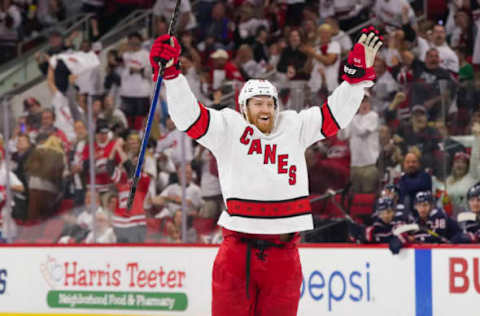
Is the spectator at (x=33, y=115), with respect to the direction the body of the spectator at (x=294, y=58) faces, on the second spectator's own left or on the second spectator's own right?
on the second spectator's own right

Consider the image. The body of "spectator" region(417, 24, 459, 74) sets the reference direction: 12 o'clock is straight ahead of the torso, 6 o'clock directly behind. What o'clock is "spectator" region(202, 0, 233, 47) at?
"spectator" region(202, 0, 233, 47) is roughly at 4 o'clock from "spectator" region(417, 24, 459, 74).

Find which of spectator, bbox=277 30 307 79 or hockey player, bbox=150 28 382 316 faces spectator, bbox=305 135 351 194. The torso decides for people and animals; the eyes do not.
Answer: spectator, bbox=277 30 307 79

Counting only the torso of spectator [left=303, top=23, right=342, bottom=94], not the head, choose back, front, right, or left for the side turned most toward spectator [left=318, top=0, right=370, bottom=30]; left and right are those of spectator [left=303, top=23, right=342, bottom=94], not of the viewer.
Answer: back

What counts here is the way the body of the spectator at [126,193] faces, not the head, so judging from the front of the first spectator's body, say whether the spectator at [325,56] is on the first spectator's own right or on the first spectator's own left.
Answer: on the first spectator's own left

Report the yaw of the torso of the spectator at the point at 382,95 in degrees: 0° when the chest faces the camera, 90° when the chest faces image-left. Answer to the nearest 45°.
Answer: approximately 45°

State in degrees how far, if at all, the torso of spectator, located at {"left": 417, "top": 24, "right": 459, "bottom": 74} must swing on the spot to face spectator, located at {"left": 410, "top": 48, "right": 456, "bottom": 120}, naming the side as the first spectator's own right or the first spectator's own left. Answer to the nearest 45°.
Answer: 0° — they already face them

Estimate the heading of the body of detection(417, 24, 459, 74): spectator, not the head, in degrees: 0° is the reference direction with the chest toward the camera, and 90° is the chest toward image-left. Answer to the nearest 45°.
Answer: approximately 0°
